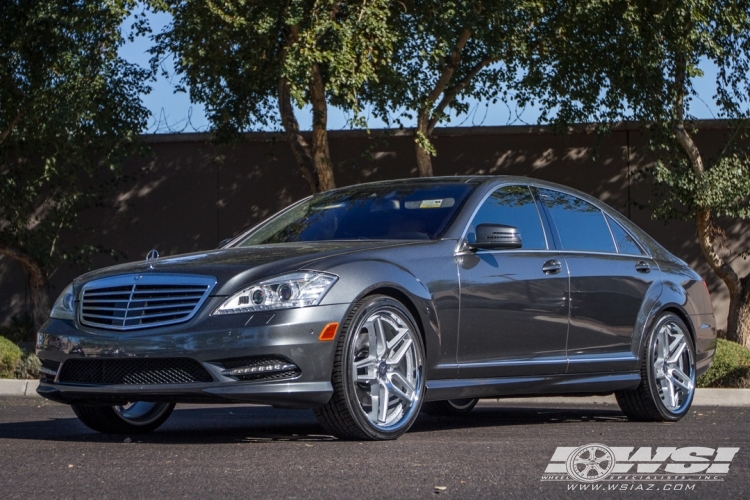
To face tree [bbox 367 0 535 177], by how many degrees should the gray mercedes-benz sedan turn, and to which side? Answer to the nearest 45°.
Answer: approximately 135° to its right

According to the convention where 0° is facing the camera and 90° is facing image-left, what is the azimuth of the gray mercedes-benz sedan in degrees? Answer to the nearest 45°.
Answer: approximately 45°

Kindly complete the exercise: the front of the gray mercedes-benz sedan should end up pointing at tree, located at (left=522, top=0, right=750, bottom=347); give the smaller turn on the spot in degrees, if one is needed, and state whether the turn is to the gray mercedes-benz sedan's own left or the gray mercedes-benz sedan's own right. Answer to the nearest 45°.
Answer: approximately 180°

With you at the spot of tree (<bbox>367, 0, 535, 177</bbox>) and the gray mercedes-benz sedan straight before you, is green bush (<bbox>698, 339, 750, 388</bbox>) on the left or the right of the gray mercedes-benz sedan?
left

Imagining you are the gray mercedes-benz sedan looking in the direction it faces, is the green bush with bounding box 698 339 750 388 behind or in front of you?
behind

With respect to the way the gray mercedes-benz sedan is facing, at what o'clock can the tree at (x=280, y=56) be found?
The tree is roughly at 4 o'clock from the gray mercedes-benz sedan.

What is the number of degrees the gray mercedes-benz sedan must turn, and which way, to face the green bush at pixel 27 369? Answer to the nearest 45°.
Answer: approximately 90° to its right

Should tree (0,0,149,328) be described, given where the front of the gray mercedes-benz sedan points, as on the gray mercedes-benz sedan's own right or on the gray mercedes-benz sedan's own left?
on the gray mercedes-benz sedan's own right
